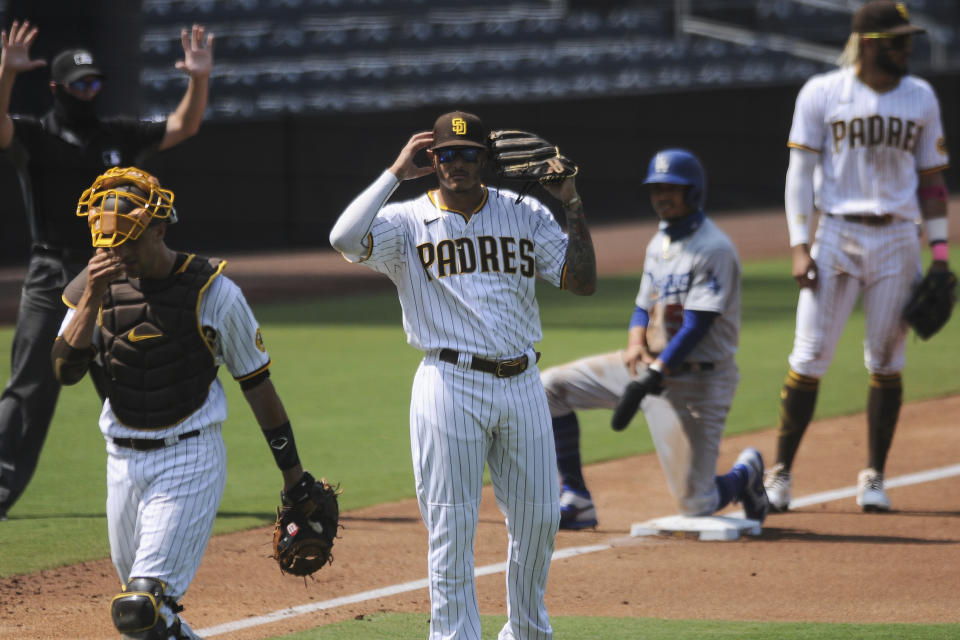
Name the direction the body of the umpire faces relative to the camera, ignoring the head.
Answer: toward the camera

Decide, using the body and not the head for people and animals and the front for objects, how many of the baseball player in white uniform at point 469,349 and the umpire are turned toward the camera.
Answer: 2

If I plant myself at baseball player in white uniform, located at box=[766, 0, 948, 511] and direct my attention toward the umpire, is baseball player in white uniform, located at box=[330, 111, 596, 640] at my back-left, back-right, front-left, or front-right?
front-left

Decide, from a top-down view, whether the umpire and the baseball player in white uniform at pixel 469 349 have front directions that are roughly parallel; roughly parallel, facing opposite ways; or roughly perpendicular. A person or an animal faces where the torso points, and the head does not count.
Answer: roughly parallel

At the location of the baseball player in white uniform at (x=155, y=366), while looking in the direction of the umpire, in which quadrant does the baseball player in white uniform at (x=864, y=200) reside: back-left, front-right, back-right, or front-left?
front-right

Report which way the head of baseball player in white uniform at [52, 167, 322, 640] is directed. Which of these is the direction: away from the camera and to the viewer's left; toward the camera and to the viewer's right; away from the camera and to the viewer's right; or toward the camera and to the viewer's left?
toward the camera and to the viewer's left

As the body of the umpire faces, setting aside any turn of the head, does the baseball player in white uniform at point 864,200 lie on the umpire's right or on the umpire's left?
on the umpire's left

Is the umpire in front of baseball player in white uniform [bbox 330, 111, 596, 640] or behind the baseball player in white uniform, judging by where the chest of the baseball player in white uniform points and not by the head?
behind

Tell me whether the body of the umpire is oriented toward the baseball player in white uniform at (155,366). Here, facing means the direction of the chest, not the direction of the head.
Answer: yes

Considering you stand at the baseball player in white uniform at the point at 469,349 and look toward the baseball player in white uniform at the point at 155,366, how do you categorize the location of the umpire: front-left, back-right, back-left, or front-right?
front-right

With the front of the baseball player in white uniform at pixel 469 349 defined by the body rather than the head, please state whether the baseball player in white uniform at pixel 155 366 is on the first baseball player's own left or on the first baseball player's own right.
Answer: on the first baseball player's own right

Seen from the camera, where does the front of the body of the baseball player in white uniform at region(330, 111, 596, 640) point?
toward the camera
